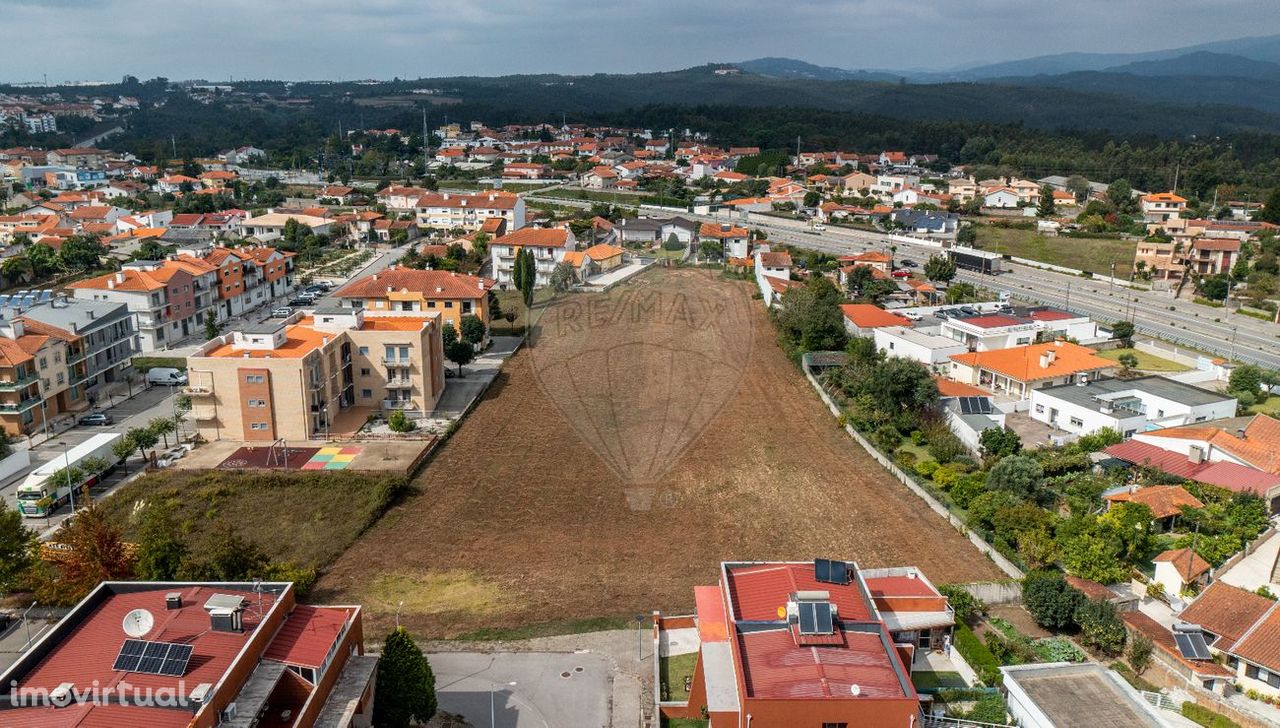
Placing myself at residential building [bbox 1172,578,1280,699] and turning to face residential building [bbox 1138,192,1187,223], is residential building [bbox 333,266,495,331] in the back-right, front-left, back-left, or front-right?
front-left

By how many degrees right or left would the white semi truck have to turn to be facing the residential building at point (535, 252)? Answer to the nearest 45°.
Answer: approximately 180°

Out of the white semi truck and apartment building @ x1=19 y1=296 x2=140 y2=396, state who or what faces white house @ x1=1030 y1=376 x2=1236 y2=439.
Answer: the apartment building

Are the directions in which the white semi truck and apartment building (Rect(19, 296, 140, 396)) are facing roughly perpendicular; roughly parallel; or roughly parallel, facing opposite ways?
roughly perpendicular

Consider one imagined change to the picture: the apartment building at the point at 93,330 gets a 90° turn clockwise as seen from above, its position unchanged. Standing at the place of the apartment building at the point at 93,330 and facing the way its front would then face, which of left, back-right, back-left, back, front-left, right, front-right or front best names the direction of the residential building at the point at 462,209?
back

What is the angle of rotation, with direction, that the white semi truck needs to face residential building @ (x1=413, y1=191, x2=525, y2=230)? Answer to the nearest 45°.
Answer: approximately 180°

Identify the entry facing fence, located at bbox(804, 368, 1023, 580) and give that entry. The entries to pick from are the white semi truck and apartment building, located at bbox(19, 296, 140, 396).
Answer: the apartment building

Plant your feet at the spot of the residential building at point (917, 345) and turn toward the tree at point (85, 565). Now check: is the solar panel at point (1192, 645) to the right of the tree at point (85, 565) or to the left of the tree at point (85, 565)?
left

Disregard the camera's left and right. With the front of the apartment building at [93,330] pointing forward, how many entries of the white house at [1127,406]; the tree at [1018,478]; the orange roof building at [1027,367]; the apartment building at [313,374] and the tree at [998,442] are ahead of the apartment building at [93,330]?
5

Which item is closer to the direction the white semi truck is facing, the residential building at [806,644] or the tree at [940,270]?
the residential building

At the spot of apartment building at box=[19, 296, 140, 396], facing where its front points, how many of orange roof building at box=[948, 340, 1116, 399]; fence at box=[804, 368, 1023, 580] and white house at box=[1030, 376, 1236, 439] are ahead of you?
3

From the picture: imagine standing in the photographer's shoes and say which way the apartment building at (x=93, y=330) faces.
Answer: facing the viewer and to the right of the viewer

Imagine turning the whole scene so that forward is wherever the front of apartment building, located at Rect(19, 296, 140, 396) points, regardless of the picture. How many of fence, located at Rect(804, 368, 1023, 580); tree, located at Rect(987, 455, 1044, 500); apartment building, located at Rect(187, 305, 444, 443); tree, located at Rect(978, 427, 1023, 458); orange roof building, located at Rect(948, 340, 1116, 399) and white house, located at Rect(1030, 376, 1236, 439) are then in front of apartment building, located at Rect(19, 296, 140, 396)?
6

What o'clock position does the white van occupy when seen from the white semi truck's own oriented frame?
The white van is roughly at 5 o'clock from the white semi truck.

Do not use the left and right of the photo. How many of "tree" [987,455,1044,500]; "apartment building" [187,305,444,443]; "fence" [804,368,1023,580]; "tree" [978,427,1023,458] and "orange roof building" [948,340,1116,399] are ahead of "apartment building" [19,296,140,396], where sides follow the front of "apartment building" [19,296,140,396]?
5

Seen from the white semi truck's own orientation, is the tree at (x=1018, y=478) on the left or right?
on its left

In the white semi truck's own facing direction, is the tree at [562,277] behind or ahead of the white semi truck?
behind

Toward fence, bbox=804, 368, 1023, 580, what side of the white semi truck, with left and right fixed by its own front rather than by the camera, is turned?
left

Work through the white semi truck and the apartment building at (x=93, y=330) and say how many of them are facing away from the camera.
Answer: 0

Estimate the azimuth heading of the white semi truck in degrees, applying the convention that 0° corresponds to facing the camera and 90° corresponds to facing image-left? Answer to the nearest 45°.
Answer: approximately 45°
